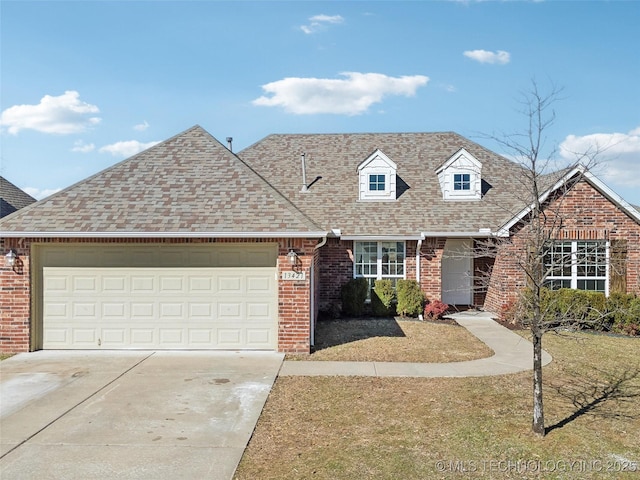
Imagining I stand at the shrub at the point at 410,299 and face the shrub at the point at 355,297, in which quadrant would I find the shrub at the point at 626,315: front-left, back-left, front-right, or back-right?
back-left

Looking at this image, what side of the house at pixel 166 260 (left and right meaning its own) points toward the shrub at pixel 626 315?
left

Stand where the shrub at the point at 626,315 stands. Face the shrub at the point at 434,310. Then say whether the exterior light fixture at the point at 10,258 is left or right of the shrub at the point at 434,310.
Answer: left

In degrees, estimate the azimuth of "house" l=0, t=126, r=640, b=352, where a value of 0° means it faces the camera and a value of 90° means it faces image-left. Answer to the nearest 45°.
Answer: approximately 0°

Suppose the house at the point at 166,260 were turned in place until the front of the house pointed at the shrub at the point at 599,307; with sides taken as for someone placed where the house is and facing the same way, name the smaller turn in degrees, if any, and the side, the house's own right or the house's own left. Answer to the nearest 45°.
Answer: approximately 90° to the house's own left
